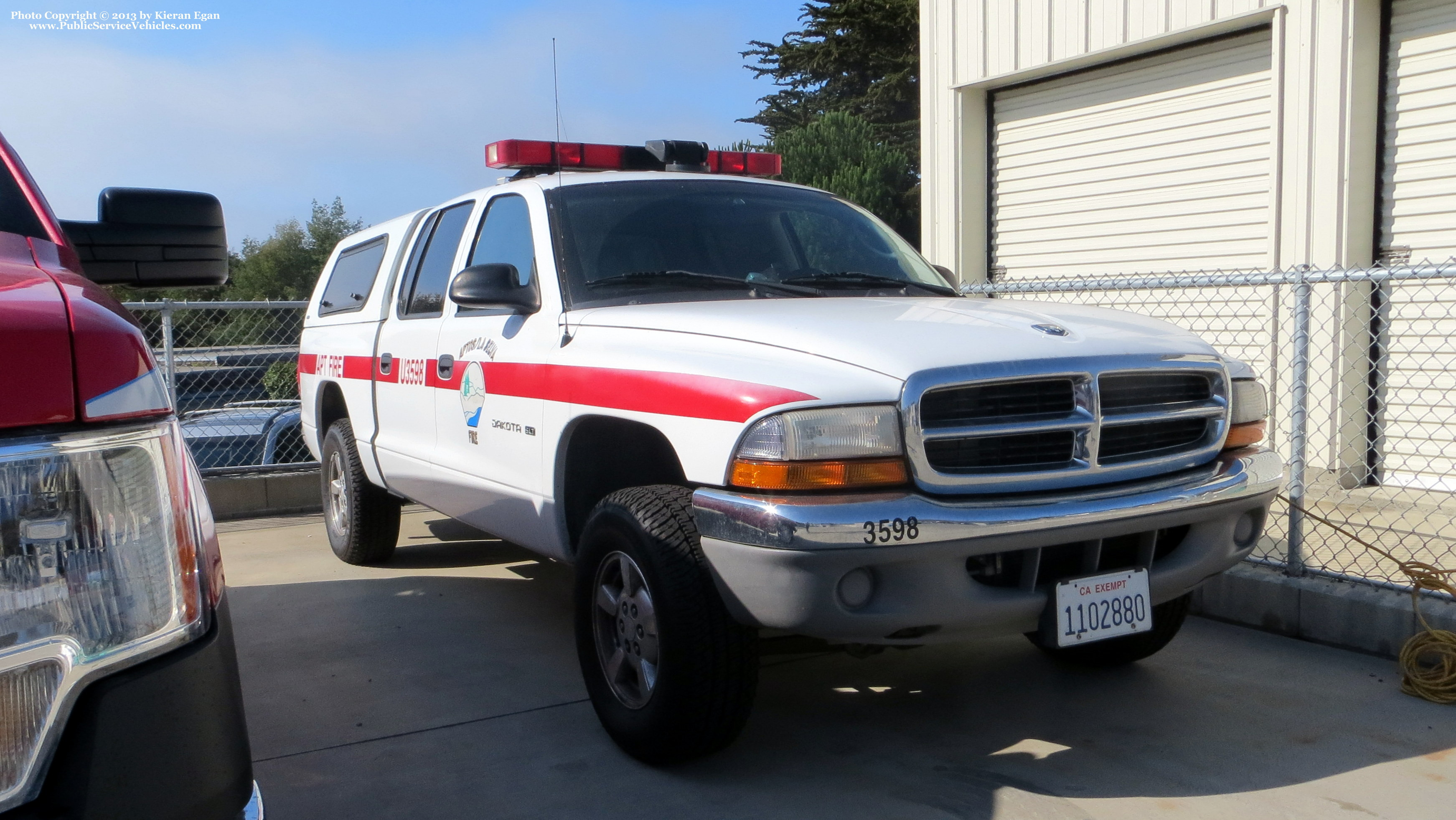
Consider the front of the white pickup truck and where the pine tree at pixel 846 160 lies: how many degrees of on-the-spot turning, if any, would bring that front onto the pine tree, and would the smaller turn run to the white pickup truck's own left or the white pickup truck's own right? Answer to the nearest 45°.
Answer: approximately 135° to the white pickup truck's own left

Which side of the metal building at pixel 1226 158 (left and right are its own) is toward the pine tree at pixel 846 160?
right

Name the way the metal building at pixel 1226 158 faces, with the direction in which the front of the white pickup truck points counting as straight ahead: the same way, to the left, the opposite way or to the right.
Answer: to the right

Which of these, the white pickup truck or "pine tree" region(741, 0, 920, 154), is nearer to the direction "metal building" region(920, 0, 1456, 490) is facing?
the white pickup truck

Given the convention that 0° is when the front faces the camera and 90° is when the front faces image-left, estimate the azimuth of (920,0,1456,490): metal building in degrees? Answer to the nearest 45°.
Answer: approximately 45°

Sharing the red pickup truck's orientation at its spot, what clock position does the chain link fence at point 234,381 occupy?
The chain link fence is roughly at 6 o'clock from the red pickup truck.

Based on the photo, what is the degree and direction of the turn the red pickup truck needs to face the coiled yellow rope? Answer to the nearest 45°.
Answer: approximately 90° to its left

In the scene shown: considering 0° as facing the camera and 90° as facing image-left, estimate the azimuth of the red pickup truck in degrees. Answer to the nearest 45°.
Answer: approximately 0°

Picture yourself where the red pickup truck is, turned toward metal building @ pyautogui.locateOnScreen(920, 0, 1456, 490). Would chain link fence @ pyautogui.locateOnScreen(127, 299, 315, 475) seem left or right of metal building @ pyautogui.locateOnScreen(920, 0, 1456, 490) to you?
left

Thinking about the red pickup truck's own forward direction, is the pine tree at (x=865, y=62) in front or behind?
behind

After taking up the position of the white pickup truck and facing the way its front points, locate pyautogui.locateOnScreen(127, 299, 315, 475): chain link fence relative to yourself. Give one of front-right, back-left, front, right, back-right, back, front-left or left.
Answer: back

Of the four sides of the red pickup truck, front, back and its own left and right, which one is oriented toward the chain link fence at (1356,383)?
left

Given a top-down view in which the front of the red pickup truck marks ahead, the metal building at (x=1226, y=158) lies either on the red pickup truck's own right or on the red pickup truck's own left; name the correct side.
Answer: on the red pickup truck's own left
